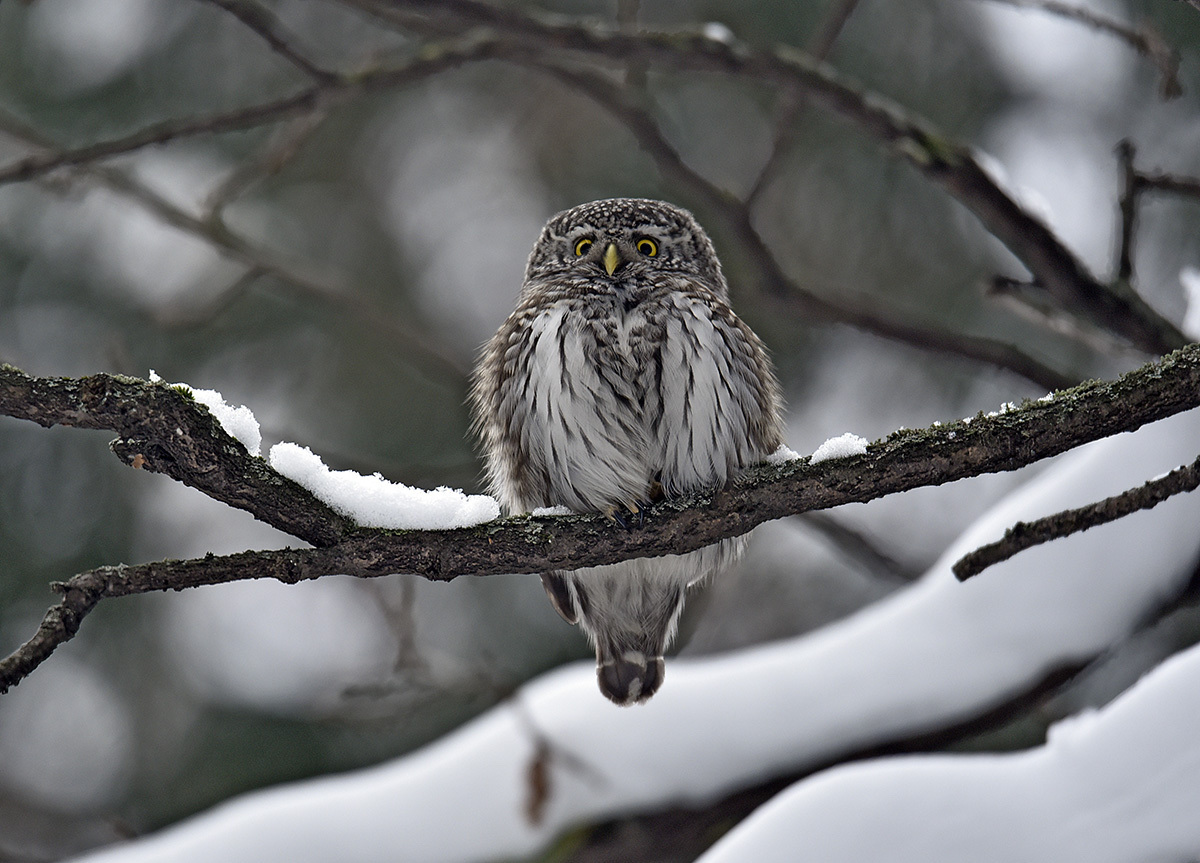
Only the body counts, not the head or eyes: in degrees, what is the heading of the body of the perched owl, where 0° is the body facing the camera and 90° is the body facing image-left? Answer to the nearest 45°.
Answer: approximately 0°

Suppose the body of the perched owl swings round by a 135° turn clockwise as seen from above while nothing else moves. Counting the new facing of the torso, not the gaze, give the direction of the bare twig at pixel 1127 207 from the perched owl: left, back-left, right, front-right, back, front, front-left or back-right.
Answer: back-right

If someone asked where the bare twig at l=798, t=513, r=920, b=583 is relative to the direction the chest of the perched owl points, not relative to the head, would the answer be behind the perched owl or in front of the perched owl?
behind

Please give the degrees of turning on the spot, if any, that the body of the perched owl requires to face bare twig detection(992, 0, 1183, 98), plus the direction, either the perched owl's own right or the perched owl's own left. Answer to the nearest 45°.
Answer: approximately 90° to the perched owl's own left
